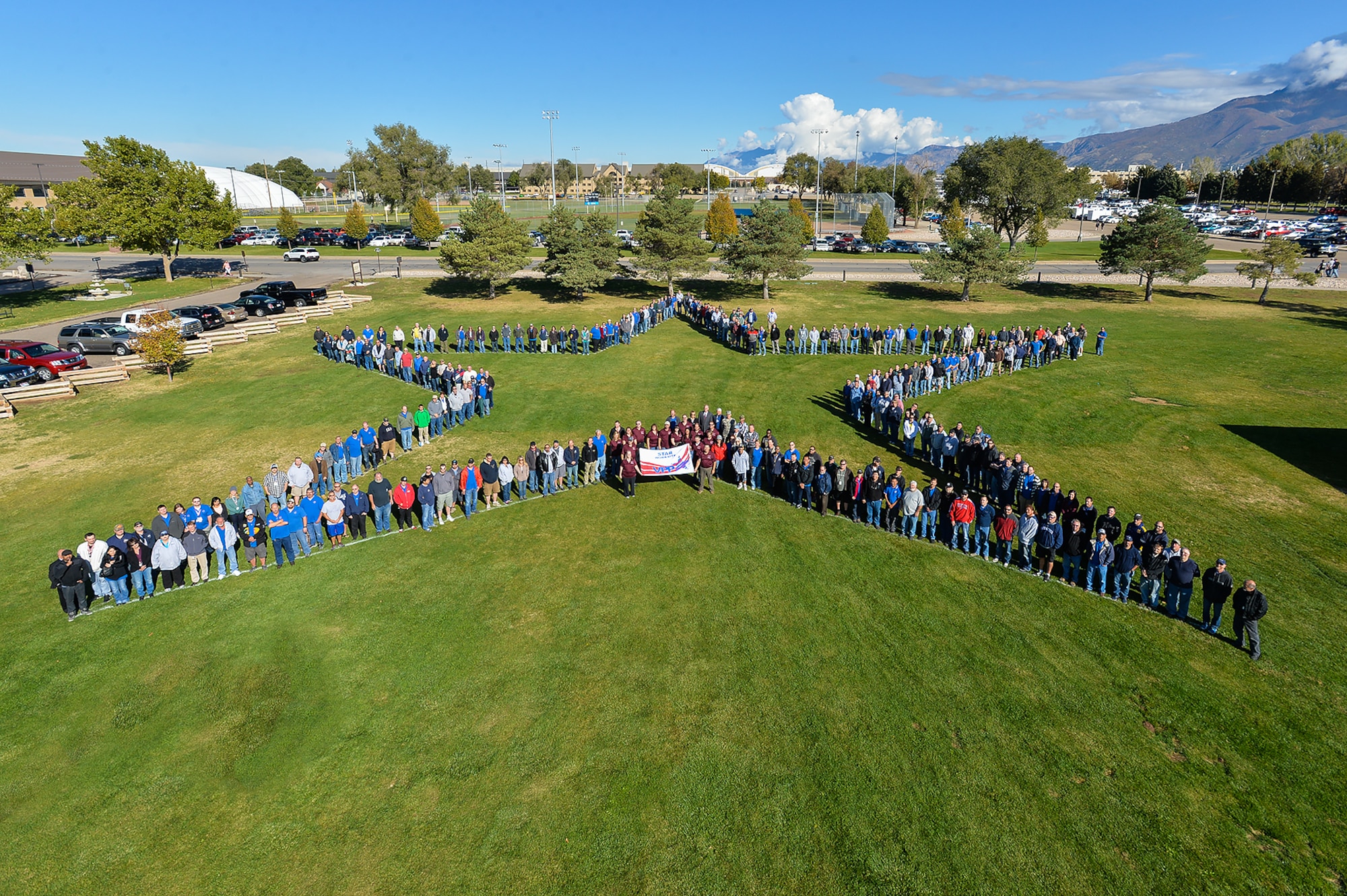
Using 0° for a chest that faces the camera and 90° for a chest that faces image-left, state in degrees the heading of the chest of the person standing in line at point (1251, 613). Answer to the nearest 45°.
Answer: approximately 0°

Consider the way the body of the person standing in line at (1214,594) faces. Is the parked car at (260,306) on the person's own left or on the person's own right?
on the person's own right

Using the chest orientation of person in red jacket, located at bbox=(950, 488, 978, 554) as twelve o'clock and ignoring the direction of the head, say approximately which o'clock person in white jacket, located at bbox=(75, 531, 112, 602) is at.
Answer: The person in white jacket is roughly at 2 o'clock from the person in red jacket.

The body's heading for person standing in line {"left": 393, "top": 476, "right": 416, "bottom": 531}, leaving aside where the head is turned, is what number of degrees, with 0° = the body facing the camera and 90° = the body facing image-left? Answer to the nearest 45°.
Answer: approximately 0°

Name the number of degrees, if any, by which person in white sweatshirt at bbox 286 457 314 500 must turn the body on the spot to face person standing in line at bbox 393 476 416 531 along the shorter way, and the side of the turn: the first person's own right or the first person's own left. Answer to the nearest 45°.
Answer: approximately 45° to the first person's own left
